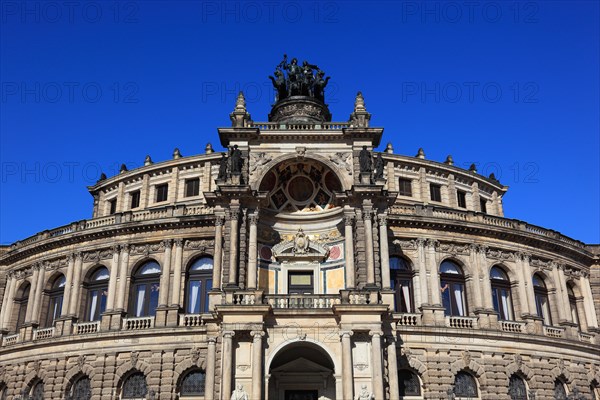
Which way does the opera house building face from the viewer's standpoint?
toward the camera
